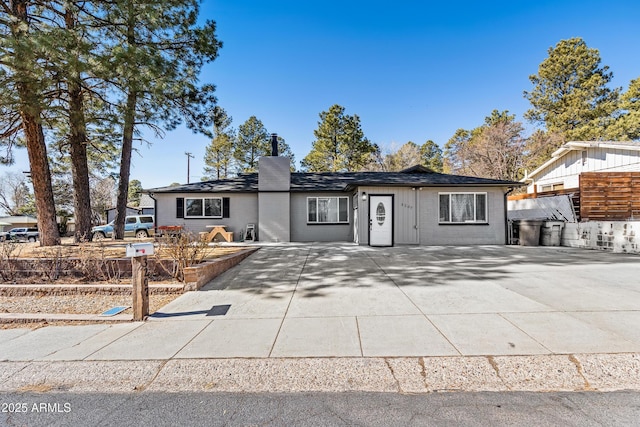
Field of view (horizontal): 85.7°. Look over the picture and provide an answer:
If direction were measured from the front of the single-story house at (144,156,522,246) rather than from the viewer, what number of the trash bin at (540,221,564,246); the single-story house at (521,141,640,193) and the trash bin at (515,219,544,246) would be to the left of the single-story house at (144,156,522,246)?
3

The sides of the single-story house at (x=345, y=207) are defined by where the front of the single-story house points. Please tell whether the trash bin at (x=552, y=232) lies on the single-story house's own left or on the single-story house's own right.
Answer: on the single-story house's own left

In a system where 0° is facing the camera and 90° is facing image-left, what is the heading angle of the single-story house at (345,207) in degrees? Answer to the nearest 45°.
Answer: approximately 0°

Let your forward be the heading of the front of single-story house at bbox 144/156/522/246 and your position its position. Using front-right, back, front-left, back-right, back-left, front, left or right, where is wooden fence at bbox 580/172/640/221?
left

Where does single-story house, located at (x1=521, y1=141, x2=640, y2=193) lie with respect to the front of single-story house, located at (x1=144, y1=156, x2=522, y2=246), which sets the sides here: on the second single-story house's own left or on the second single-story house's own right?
on the second single-story house's own left

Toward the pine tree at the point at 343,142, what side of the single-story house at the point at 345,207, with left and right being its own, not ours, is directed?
back

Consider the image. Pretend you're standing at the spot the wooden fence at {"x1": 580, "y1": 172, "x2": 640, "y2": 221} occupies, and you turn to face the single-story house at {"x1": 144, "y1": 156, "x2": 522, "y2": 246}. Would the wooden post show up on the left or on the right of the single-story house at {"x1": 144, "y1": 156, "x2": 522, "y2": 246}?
left

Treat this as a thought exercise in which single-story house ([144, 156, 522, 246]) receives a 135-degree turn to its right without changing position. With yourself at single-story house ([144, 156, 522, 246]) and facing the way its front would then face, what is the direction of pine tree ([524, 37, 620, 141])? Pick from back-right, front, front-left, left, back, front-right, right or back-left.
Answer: right

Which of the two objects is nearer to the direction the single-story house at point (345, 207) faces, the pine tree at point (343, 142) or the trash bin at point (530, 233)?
the trash bin

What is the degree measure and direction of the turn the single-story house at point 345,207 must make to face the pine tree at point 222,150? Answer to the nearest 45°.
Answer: approximately 135° to its right

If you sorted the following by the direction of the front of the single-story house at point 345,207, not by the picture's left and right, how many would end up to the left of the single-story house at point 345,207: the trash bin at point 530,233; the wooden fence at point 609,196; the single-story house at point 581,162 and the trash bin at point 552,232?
4
